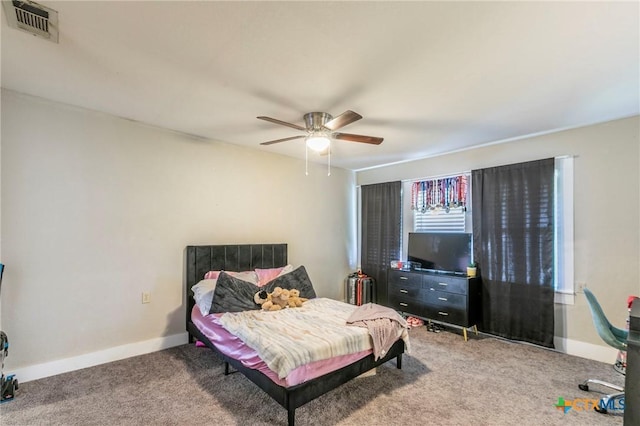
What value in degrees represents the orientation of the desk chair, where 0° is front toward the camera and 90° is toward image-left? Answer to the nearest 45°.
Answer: approximately 270°

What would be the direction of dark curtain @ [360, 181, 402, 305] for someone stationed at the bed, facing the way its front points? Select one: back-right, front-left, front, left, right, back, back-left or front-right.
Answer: left

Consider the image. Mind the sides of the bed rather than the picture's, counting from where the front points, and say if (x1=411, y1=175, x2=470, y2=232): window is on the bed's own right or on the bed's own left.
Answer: on the bed's own left

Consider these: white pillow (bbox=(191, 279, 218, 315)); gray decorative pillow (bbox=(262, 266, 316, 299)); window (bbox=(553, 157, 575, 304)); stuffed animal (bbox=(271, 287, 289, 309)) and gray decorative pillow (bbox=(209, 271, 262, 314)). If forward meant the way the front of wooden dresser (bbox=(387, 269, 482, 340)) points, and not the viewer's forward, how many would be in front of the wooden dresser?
4

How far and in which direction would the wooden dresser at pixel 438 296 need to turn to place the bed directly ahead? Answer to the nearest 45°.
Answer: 0° — it already faces it

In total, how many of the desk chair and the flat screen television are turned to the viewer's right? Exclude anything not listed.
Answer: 1

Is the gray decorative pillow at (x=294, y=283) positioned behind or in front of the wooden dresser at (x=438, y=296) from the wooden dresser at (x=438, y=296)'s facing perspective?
in front

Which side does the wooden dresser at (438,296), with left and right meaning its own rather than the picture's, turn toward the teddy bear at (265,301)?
front

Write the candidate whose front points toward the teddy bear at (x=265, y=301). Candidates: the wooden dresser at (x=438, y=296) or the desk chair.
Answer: the wooden dresser

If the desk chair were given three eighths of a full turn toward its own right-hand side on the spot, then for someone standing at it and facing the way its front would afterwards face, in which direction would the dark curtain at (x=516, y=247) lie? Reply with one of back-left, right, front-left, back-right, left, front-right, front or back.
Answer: right

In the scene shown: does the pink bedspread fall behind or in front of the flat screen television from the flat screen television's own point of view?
in front

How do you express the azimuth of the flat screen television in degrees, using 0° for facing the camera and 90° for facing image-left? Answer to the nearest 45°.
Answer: approximately 45°

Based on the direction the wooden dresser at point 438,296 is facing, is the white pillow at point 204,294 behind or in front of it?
in front

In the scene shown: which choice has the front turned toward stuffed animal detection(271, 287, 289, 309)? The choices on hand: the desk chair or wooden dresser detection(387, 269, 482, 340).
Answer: the wooden dresser

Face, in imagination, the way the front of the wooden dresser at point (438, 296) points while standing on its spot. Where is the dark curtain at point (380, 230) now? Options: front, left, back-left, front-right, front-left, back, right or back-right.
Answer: right
